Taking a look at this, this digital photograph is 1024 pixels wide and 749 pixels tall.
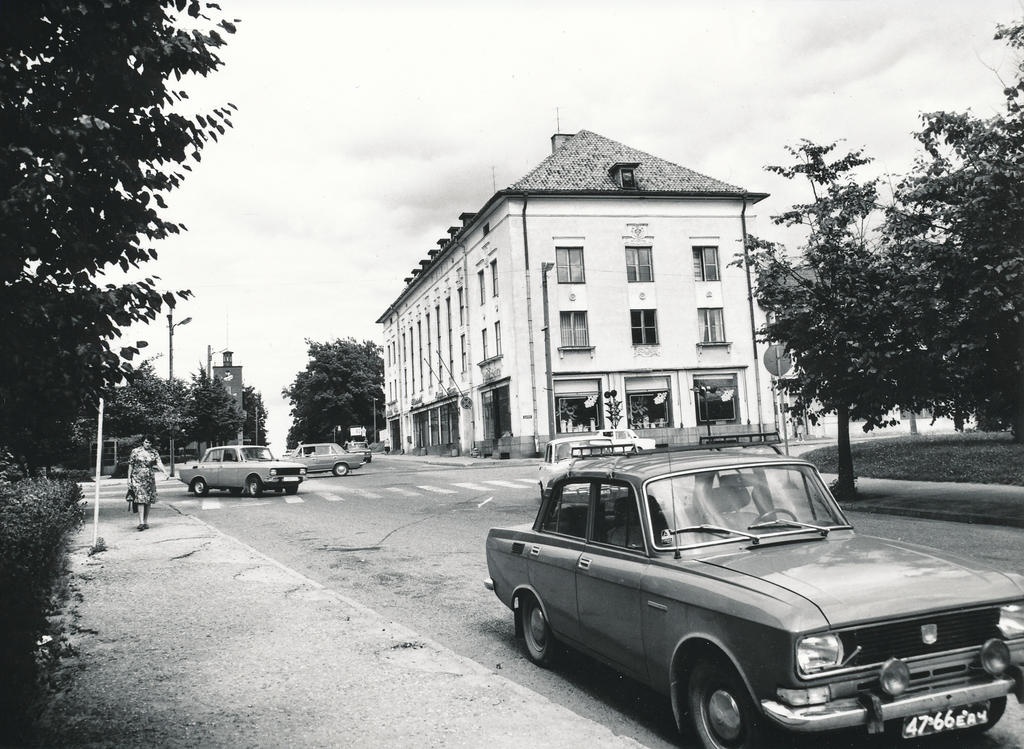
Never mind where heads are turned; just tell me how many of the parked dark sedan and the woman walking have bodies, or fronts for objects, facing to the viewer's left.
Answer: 0

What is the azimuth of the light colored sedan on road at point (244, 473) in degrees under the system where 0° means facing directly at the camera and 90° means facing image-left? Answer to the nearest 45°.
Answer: approximately 315°

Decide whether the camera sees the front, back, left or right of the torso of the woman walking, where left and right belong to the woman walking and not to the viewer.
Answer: front

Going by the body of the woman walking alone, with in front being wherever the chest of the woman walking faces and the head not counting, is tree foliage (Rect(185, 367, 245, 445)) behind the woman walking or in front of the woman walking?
behind

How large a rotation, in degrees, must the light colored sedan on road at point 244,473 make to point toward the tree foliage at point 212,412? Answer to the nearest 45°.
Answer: approximately 135° to its left

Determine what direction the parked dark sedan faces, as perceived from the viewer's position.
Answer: facing the viewer and to the right of the viewer

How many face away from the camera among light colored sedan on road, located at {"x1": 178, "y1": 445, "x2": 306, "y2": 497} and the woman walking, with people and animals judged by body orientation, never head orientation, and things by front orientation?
0

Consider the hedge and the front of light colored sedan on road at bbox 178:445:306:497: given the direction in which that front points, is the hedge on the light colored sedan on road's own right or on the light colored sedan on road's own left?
on the light colored sedan on road's own right

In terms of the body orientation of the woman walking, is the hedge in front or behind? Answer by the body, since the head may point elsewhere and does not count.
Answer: in front

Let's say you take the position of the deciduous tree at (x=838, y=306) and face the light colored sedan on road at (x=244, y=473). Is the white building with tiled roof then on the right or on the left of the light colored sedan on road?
right

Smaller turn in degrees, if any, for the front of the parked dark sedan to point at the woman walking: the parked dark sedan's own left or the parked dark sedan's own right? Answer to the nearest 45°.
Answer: approximately 180°

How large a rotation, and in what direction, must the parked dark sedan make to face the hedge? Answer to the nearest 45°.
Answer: approximately 135° to its right
